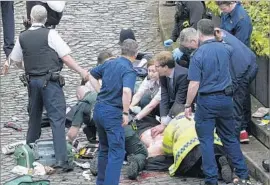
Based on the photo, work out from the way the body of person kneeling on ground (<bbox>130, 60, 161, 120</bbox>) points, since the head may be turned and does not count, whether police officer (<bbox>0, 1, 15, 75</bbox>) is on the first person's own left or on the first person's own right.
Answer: on the first person's own right

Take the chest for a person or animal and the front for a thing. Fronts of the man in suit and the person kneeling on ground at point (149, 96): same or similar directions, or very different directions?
same or similar directions

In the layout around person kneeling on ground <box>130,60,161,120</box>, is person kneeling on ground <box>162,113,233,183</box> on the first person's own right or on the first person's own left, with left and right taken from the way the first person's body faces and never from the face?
on the first person's own left

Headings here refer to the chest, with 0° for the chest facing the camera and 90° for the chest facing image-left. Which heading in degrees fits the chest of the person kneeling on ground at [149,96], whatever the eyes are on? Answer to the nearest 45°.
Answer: approximately 45°

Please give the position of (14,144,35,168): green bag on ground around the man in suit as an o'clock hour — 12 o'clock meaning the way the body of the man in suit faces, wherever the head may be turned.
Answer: The green bag on ground is roughly at 1 o'clock from the man in suit.

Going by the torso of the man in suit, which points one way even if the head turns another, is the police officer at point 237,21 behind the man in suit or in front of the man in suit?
behind

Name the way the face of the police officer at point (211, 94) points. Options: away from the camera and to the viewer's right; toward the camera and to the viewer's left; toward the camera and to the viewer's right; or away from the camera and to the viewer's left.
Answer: away from the camera and to the viewer's left

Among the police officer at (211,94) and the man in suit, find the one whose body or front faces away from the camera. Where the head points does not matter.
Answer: the police officer

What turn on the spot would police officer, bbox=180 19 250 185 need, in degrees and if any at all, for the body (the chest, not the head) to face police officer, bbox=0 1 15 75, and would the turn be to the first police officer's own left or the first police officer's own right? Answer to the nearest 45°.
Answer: approximately 45° to the first police officer's own left

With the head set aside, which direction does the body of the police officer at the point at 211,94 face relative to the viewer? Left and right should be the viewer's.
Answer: facing away from the viewer

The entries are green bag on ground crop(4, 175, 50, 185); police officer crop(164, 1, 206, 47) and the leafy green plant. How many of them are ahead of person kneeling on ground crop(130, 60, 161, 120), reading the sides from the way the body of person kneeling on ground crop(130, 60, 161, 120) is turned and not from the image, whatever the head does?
1

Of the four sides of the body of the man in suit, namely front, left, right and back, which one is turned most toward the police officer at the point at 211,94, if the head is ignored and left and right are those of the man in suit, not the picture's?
left
